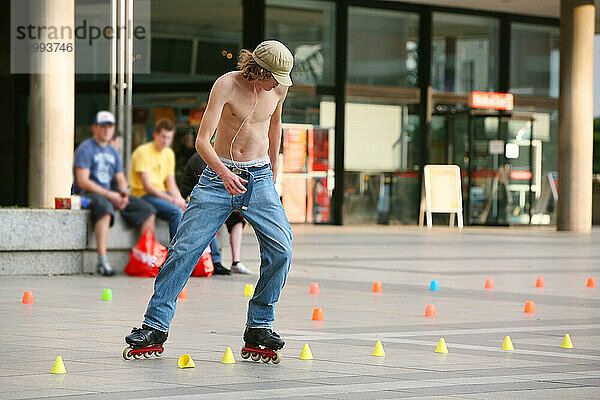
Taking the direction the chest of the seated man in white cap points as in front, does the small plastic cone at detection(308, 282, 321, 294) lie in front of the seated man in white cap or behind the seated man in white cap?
in front

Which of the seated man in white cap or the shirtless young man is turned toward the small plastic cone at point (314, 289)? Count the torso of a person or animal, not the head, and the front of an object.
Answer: the seated man in white cap

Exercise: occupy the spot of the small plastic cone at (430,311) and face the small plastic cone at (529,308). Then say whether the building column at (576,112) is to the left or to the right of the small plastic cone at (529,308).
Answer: left

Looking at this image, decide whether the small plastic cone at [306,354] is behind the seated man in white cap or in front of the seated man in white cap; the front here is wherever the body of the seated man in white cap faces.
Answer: in front

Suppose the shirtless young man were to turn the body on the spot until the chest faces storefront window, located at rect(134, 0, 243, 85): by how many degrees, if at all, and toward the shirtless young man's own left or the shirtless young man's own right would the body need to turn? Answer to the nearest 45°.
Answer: approximately 135° to the shirtless young man's own left

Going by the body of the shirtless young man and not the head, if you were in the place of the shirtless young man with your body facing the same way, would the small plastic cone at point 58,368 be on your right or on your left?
on your right

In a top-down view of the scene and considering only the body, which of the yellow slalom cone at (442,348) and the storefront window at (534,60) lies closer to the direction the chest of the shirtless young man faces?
the yellow slalom cone

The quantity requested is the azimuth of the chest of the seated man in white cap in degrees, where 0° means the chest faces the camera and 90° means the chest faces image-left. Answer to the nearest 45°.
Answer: approximately 315°

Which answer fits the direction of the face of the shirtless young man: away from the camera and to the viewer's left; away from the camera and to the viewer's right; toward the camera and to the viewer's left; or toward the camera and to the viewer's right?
toward the camera and to the viewer's right
